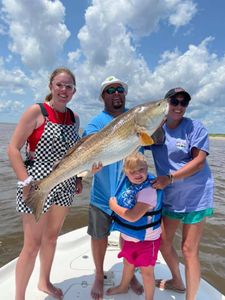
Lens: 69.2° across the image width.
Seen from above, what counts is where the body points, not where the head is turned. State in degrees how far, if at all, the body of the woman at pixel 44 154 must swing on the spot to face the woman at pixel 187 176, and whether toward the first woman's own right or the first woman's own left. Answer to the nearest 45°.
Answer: approximately 45° to the first woman's own left

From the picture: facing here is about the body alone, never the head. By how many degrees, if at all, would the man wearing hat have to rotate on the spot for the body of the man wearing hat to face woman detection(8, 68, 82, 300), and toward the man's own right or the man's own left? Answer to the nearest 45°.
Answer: approximately 45° to the man's own right

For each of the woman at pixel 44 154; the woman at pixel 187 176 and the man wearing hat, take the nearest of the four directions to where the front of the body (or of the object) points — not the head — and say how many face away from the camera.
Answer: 0

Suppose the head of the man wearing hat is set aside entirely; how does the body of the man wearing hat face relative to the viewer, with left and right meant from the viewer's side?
facing the viewer

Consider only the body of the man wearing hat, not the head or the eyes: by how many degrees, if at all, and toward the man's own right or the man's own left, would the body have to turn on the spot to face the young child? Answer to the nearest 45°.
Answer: approximately 45° to the man's own left

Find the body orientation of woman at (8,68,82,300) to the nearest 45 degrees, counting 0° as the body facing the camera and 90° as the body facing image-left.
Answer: approximately 315°

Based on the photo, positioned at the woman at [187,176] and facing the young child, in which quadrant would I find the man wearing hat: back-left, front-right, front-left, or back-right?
front-right

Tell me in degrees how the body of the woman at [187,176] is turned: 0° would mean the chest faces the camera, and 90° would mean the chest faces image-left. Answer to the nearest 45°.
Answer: approximately 45°
